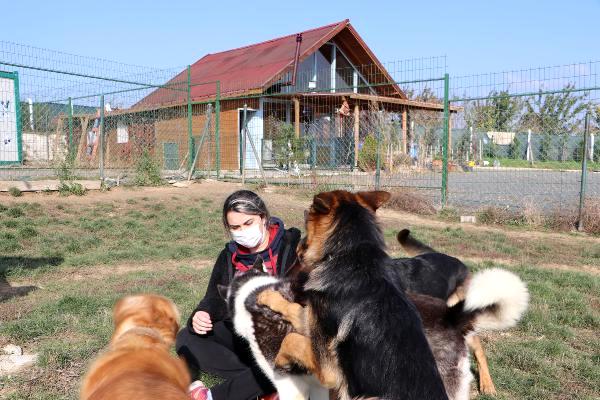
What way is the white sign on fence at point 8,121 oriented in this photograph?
toward the camera

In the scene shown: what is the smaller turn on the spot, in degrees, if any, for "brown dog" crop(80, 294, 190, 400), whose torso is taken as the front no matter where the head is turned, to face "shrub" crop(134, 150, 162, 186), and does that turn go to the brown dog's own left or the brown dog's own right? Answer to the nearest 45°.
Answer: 0° — it already faces it

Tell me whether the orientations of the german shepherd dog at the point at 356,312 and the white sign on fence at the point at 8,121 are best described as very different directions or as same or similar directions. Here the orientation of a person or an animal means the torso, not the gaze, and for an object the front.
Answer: very different directions

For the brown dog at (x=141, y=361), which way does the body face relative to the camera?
away from the camera

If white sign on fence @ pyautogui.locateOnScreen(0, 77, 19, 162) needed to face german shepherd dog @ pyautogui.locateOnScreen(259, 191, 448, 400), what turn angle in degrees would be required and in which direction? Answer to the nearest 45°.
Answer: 0° — it already faces it

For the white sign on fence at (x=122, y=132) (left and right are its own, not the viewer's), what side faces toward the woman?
front

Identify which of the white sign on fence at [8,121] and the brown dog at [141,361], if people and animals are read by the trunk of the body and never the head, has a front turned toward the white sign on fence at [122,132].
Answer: the brown dog

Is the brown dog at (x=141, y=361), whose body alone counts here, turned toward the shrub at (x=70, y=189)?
yes

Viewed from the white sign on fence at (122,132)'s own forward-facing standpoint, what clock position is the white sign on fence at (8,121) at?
the white sign on fence at (8,121) is roughly at 1 o'clock from the white sign on fence at (122,132).

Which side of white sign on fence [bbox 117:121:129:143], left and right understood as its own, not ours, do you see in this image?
front
